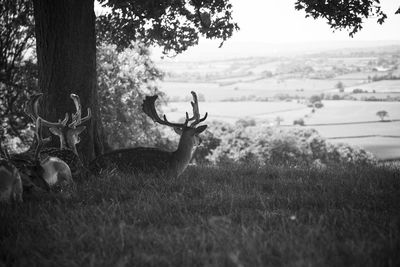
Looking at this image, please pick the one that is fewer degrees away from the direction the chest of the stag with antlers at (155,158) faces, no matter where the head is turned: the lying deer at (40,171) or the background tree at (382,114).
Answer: the background tree

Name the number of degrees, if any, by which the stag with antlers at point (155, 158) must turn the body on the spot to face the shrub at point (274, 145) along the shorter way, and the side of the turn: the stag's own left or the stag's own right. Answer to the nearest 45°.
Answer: approximately 90° to the stag's own left

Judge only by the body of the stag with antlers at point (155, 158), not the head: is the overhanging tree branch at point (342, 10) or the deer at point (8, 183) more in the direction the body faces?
the overhanging tree branch

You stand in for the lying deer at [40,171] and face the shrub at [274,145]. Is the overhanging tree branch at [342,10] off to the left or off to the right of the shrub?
right

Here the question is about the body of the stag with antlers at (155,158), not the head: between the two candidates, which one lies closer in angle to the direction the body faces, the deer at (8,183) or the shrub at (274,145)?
the shrub

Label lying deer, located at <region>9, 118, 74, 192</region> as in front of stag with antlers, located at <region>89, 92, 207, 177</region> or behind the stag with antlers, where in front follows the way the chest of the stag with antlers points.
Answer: behind

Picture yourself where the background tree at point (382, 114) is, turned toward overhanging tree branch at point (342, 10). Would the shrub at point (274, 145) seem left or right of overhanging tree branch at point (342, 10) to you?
right

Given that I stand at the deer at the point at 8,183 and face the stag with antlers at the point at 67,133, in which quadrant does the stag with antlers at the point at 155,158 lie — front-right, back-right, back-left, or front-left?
front-right

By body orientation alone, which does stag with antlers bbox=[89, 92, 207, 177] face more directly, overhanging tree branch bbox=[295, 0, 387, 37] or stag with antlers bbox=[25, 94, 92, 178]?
the overhanging tree branch

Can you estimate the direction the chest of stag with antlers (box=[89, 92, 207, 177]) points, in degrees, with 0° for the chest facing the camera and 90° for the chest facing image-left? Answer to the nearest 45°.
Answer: approximately 270°

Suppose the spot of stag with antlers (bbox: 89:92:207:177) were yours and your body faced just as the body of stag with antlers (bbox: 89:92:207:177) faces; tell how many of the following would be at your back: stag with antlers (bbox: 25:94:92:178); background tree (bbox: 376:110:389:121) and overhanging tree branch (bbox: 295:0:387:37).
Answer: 1

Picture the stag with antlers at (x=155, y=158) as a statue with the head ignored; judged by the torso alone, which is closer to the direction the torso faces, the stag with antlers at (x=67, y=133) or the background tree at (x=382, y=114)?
the background tree

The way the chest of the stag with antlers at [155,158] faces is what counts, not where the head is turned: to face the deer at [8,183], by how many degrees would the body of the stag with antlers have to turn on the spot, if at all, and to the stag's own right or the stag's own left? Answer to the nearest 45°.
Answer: approximately 135° to the stag's own right
